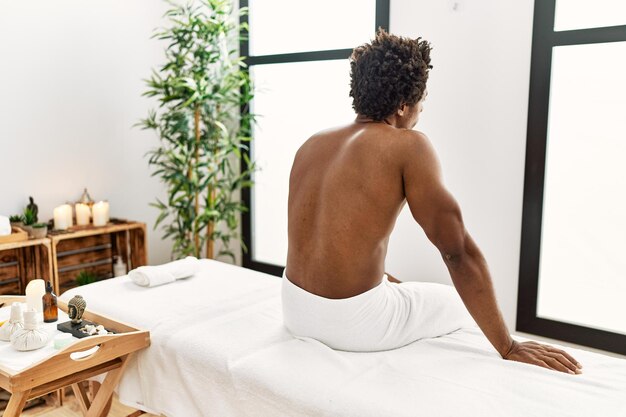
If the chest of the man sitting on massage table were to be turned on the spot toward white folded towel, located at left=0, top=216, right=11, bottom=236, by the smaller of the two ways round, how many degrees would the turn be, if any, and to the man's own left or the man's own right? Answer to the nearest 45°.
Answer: approximately 135° to the man's own left

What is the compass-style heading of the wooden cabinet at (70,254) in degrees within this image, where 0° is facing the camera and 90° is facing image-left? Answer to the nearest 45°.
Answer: approximately 315°

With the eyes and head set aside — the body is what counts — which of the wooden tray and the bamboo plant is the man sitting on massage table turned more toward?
the bamboo plant

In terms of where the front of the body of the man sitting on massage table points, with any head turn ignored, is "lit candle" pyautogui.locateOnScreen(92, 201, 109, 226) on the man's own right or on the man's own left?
on the man's own left

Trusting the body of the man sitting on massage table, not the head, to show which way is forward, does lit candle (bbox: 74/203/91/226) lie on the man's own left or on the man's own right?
on the man's own left

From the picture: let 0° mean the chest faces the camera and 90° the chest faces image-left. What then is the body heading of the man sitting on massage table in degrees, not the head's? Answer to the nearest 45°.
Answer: approximately 225°

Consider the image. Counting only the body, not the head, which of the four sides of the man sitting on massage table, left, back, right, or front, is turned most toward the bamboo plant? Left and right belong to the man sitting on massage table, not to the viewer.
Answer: left

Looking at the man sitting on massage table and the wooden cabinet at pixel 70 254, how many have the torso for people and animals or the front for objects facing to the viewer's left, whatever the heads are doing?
0

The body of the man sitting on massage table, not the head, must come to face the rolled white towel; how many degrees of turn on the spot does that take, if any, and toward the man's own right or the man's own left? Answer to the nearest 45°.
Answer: approximately 90° to the man's own left

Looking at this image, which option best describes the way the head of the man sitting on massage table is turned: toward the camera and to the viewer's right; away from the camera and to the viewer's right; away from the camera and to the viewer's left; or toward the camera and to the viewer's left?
away from the camera and to the viewer's right
